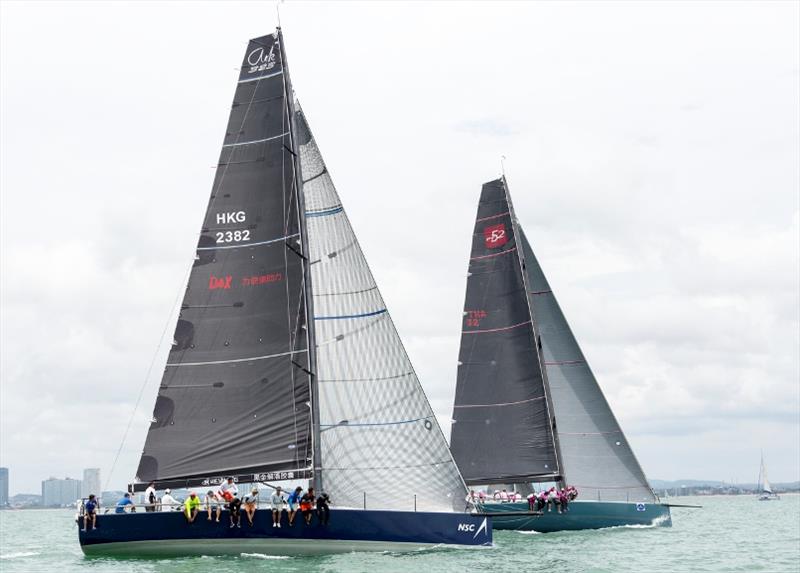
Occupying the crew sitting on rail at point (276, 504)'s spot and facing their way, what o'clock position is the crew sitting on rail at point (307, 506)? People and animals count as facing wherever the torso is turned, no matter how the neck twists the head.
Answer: the crew sitting on rail at point (307, 506) is roughly at 10 o'clock from the crew sitting on rail at point (276, 504).

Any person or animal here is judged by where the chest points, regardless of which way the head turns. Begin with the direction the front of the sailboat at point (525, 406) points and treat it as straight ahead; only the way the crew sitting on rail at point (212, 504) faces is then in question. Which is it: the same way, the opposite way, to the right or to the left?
to the right

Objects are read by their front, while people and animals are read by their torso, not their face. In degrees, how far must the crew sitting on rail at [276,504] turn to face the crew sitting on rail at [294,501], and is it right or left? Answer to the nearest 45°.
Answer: approximately 90° to their left

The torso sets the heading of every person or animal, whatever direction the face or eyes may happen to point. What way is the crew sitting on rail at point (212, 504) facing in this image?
toward the camera

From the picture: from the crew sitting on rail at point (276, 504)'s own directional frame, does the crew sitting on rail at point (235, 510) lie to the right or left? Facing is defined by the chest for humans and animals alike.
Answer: on their right

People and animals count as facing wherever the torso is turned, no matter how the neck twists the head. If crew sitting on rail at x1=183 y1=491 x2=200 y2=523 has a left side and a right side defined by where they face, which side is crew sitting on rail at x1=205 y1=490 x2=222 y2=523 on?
on their left

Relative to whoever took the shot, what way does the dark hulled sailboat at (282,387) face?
facing to the right of the viewer

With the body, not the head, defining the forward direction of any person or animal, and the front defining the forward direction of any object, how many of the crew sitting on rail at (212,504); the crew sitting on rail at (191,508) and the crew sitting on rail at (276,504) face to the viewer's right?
0

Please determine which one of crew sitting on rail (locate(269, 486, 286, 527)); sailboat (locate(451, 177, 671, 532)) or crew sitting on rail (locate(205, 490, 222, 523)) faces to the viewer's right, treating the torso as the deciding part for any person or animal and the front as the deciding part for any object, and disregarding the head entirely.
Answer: the sailboat

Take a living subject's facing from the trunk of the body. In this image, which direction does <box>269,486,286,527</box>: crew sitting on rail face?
toward the camera

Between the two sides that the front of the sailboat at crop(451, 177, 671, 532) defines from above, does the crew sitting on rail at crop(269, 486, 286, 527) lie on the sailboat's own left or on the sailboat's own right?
on the sailboat's own right

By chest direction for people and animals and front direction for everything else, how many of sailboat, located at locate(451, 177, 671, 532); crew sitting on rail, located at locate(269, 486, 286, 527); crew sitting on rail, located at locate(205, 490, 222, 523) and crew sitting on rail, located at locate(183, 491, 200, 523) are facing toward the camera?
3

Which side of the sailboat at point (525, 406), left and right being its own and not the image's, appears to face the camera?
right
